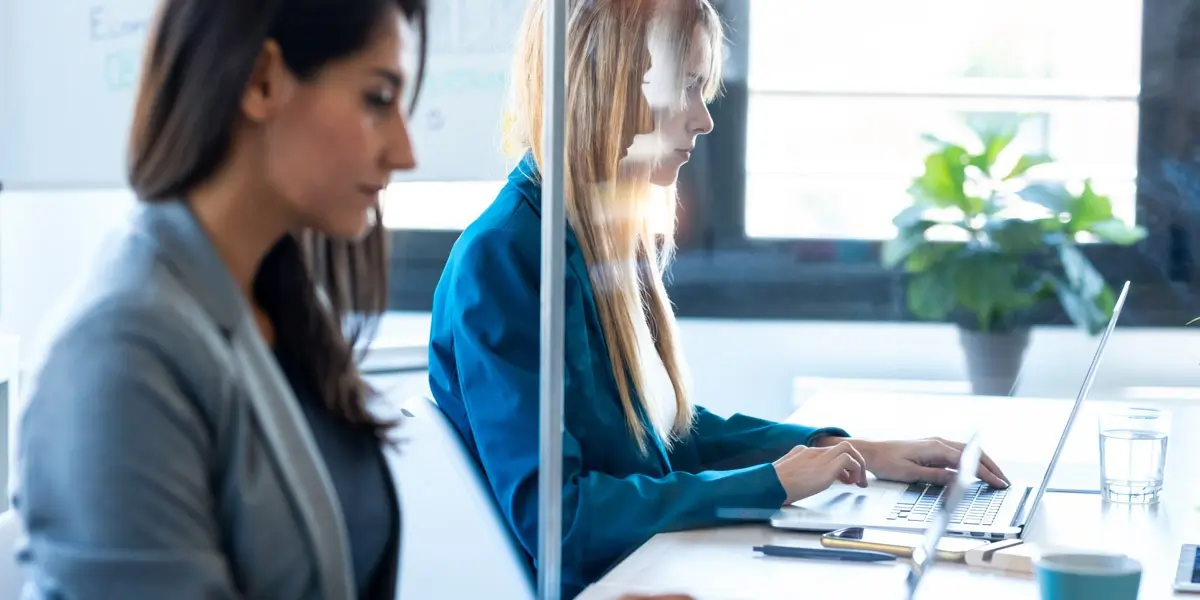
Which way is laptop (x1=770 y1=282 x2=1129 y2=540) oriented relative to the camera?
to the viewer's left

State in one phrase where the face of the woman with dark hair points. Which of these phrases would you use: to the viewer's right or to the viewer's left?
to the viewer's right

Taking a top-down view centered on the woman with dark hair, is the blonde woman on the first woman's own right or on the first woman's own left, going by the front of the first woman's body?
on the first woman's own left

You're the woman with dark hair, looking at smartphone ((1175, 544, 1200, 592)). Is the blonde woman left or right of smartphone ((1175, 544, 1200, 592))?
left

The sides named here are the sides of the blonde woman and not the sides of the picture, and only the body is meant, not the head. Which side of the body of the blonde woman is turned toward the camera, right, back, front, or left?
right

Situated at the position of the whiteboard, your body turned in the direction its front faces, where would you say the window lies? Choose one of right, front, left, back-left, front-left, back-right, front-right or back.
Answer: back-left

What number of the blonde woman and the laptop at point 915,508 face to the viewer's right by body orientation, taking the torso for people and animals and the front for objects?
1
